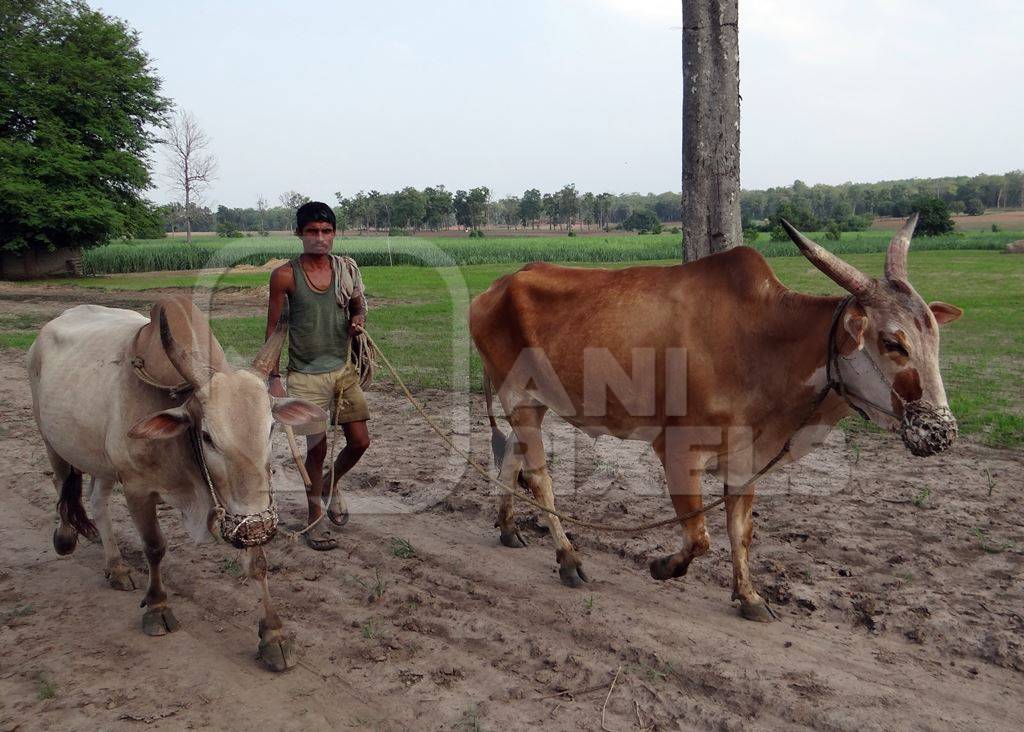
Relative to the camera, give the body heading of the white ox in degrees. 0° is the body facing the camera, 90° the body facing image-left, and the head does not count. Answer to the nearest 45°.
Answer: approximately 315°

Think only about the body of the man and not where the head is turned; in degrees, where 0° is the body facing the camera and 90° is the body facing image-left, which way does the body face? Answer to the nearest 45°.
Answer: approximately 0°

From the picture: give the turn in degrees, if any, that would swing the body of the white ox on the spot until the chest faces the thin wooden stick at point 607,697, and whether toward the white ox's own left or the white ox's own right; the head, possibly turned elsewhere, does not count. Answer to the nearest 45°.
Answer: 0° — it already faces it
